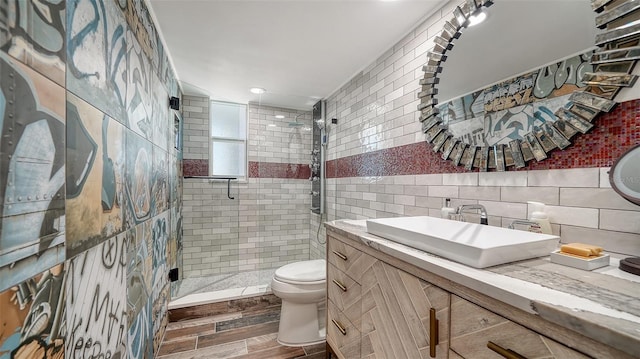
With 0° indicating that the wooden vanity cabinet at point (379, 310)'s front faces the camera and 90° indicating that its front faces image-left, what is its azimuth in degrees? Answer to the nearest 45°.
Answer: approximately 45°

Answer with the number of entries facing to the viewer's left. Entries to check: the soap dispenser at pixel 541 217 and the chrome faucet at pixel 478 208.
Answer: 2

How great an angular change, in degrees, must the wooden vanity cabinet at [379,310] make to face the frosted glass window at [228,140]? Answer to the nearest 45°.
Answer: approximately 90° to its right

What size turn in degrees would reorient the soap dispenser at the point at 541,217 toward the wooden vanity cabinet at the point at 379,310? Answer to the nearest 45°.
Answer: approximately 45° to its left

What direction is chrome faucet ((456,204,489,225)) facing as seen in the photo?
to the viewer's left

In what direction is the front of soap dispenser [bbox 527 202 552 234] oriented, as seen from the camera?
facing to the left of the viewer
